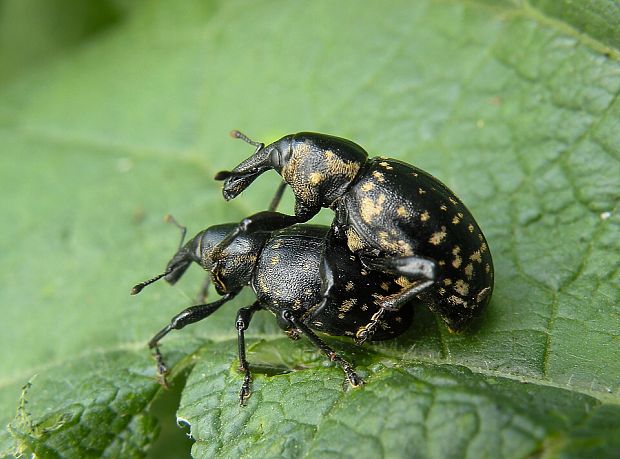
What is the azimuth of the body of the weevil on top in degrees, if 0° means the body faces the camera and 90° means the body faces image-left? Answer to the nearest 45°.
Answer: approximately 90°

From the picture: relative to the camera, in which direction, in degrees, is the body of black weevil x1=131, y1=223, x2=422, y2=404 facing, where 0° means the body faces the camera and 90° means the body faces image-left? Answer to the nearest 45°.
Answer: approximately 90°
